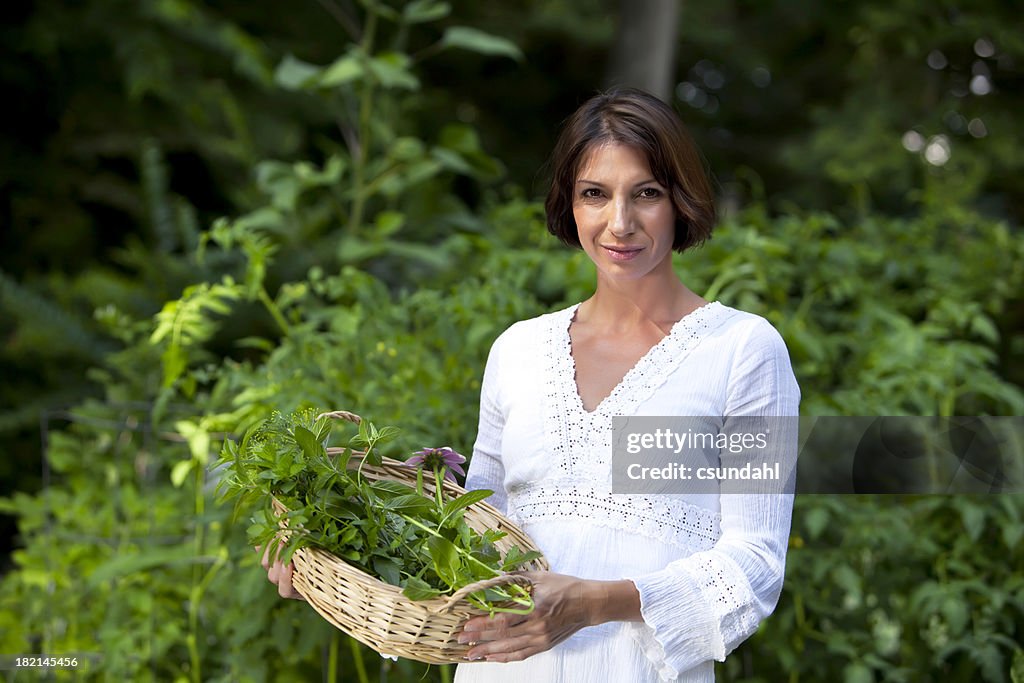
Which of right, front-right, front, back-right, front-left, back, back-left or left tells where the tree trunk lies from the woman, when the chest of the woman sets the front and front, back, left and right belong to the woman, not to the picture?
back-right

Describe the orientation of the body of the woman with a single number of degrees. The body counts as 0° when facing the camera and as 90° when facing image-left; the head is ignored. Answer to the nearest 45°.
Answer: approximately 45°
